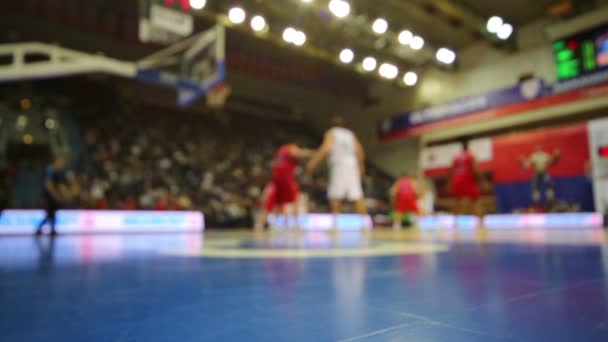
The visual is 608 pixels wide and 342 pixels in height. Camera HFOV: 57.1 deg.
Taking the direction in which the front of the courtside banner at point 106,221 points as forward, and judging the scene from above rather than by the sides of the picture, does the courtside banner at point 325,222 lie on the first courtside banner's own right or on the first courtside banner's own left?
on the first courtside banner's own left

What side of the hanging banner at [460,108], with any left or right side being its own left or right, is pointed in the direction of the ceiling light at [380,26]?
front

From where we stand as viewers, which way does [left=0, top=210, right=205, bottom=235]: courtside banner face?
facing the viewer

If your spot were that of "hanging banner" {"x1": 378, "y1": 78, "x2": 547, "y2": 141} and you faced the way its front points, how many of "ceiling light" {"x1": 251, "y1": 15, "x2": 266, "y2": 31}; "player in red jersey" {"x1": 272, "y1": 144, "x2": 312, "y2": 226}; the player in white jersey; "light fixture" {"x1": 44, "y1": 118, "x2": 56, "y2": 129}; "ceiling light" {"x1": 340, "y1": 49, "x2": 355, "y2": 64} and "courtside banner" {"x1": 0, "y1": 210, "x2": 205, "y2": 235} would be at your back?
0

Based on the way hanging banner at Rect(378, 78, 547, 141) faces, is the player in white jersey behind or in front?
in front

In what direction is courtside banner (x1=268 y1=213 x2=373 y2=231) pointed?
toward the camera
